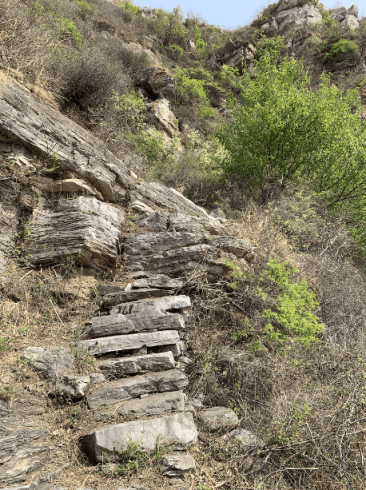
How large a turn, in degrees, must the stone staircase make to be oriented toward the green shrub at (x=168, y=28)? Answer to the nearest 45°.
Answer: approximately 180°

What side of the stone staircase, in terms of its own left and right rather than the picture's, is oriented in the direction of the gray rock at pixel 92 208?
back

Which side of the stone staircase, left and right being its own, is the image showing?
front

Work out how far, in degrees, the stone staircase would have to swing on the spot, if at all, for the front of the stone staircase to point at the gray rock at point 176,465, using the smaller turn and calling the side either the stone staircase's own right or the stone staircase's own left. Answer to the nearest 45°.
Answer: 0° — it already faces it

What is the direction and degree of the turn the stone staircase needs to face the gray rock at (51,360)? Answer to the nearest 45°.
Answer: approximately 90° to its right

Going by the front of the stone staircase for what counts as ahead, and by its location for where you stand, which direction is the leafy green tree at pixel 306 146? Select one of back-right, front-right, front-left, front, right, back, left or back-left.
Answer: back-left

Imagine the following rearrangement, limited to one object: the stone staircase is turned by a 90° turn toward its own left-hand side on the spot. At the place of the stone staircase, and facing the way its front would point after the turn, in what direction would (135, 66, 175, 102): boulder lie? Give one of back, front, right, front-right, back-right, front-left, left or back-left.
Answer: left
